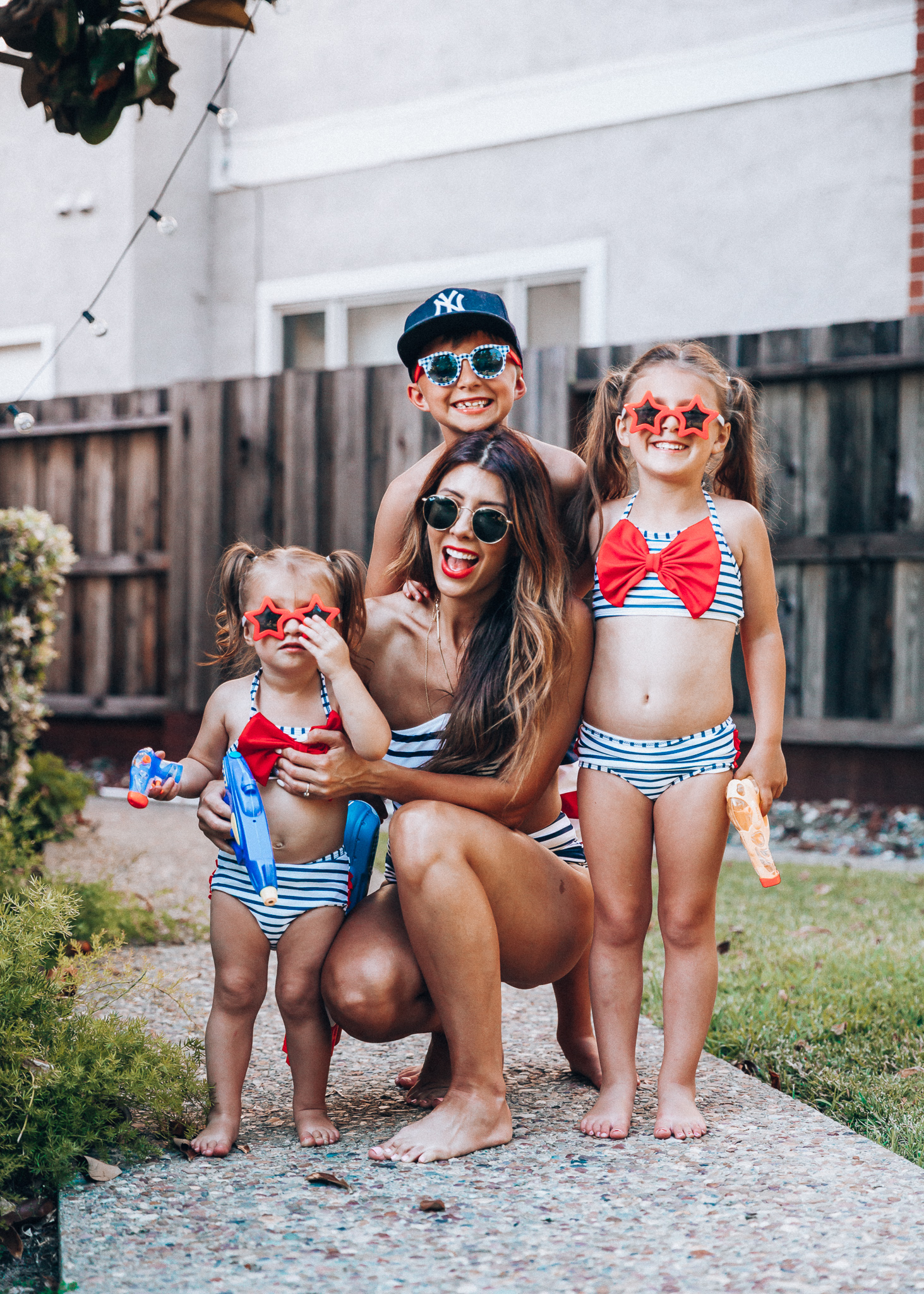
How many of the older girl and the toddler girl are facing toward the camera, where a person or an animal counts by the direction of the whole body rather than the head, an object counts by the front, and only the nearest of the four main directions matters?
2

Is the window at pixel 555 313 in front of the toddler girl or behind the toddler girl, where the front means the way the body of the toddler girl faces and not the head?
behind

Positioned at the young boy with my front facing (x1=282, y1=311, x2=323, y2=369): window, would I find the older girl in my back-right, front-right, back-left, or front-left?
back-right

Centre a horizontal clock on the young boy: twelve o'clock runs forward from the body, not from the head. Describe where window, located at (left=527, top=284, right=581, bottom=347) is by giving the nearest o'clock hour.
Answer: The window is roughly at 6 o'clock from the young boy.

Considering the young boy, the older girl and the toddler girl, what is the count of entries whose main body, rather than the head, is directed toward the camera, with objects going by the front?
3
